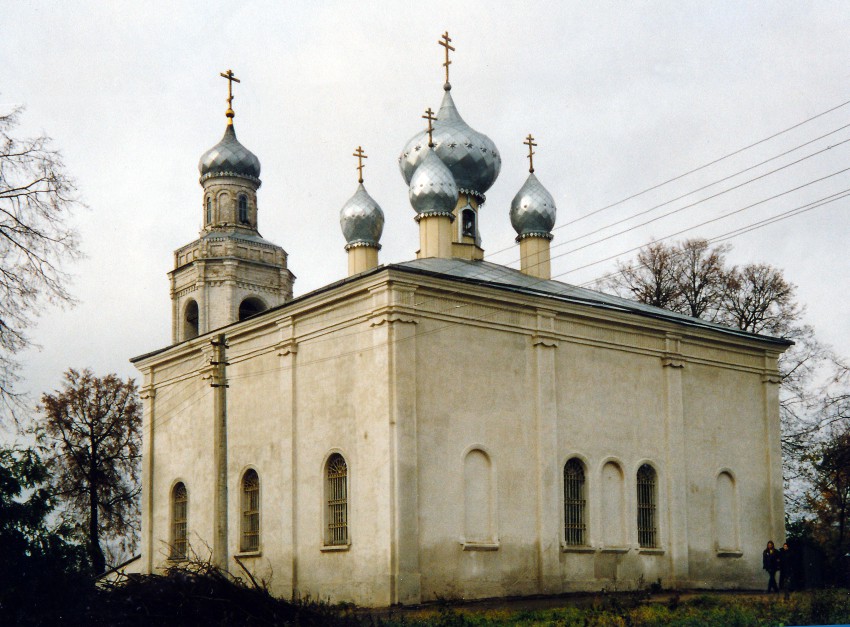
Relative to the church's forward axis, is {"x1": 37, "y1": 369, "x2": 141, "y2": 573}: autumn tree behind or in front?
in front

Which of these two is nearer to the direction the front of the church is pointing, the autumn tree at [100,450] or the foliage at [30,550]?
the autumn tree

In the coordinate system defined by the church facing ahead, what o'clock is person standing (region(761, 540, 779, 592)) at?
The person standing is roughly at 4 o'clock from the church.

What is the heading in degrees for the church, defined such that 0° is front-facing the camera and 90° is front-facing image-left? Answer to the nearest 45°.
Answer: approximately 135°

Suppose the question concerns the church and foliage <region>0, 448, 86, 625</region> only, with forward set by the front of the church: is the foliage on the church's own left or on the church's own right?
on the church's own left
